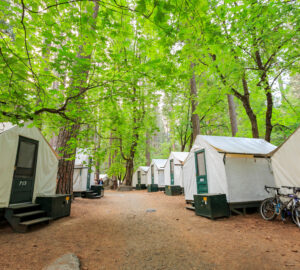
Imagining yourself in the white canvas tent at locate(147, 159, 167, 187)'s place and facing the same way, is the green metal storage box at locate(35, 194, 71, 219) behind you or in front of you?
in front

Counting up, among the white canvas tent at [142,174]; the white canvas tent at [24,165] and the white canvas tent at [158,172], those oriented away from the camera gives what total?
0

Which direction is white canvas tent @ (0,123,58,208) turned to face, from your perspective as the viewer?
facing the viewer and to the right of the viewer

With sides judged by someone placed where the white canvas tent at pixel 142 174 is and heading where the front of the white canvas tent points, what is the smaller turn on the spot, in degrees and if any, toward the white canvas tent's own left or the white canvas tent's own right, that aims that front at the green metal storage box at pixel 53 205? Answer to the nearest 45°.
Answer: approximately 45° to the white canvas tent's own left

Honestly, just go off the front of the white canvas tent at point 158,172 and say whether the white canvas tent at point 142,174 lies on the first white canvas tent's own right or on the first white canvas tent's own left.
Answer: on the first white canvas tent's own right

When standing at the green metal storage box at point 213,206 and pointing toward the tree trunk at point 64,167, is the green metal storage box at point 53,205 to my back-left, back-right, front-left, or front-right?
front-left

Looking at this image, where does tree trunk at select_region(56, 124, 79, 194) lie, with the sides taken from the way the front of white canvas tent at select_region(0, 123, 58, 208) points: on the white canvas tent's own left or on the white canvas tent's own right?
on the white canvas tent's own left

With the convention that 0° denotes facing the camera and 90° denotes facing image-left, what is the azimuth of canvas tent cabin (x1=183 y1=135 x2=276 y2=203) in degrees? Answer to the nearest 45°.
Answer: approximately 45°

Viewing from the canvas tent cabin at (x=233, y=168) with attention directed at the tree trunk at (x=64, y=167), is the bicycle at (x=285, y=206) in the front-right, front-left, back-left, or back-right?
back-left

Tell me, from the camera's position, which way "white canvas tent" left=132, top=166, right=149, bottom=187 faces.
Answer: facing the viewer and to the left of the viewer

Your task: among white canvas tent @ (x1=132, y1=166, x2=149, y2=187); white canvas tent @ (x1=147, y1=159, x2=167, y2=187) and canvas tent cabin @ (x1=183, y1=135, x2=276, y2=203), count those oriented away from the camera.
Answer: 0
